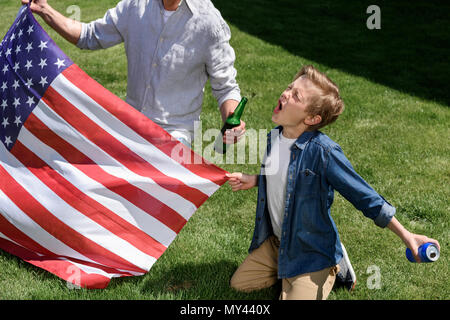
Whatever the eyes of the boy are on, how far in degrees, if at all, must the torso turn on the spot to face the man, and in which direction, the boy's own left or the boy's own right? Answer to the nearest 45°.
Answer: approximately 90° to the boy's own right

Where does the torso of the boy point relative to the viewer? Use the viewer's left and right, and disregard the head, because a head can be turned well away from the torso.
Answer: facing the viewer and to the left of the viewer

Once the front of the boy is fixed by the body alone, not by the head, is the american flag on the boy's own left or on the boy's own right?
on the boy's own right
